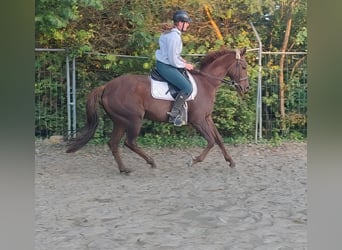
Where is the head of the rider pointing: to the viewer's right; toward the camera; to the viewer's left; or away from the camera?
to the viewer's right

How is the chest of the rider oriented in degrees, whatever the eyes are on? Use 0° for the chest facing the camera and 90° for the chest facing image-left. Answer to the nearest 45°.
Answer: approximately 270°

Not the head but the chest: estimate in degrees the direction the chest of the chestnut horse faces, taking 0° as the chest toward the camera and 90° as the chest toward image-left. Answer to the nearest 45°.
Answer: approximately 270°
